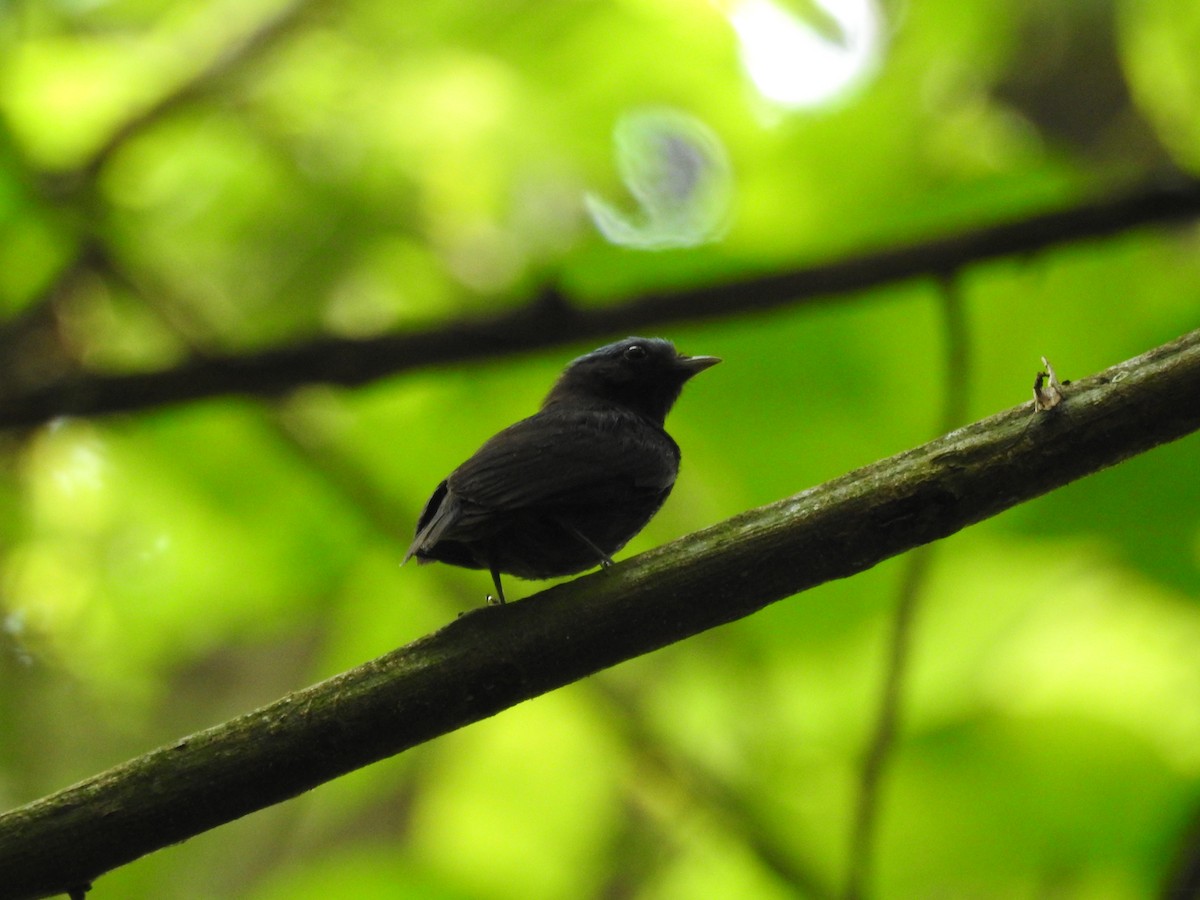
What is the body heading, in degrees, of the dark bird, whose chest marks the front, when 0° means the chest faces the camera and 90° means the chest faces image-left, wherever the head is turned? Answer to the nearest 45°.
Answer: approximately 270°
